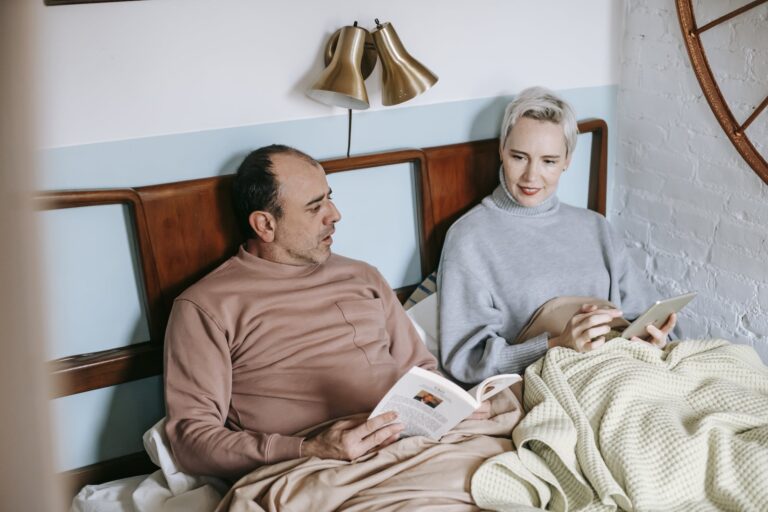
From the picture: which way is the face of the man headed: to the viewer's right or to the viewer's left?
to the viewer's right

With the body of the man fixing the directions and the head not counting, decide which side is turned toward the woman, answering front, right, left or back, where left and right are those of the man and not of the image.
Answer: left

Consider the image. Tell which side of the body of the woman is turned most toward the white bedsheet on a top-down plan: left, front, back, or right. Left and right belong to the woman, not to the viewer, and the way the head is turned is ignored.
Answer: right

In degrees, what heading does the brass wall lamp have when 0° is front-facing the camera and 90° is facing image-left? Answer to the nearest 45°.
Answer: approximately 315°

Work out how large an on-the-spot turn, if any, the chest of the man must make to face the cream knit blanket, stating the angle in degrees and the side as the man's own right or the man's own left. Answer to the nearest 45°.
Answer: approximately 45° to the man's own left

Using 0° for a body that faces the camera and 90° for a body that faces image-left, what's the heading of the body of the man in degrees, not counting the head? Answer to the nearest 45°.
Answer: approximately 315°
